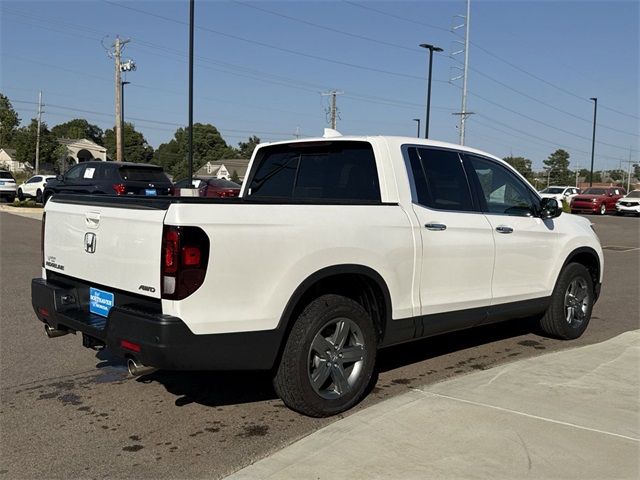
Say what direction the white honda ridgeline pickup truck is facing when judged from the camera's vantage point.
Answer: facing away from the viewer and to the right of the viewer

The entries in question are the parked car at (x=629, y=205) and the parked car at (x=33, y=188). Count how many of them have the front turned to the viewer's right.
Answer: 0

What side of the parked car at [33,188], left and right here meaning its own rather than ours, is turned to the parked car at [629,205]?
back

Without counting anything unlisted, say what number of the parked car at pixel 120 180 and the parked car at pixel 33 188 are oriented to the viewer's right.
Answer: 0

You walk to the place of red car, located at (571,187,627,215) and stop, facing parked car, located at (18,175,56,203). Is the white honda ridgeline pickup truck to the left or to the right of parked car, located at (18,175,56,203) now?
left

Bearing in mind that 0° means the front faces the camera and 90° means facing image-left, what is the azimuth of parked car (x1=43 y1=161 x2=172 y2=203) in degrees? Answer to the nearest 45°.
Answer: approximately 135°

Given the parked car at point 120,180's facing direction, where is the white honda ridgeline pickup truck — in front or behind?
behind

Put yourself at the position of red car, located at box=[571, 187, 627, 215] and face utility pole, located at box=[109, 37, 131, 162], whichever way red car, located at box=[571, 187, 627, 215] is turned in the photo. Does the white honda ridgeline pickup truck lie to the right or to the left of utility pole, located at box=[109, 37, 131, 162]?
left

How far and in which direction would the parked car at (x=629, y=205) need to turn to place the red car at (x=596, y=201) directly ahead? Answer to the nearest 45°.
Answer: approximately 45° to its right

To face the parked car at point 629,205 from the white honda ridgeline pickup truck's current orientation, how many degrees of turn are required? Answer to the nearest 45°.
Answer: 0° — it already faces it
